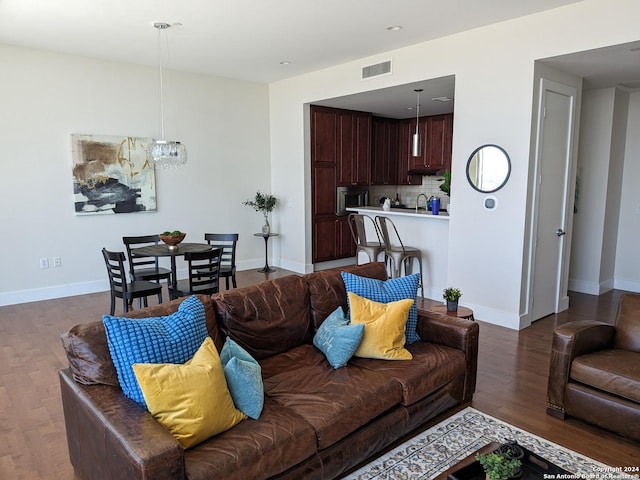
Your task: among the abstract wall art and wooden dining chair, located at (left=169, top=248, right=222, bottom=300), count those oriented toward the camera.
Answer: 1

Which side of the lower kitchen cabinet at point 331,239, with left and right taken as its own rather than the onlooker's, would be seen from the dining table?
right

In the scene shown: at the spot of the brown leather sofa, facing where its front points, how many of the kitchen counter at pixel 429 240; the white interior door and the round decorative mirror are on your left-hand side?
3

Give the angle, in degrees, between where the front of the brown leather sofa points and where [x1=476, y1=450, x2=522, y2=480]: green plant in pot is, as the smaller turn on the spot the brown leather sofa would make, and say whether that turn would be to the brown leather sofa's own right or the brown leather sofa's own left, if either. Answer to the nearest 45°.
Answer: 0° — it already faces it

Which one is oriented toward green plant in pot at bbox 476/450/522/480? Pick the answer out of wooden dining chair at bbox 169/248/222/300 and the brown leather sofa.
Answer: the brown leather sofa

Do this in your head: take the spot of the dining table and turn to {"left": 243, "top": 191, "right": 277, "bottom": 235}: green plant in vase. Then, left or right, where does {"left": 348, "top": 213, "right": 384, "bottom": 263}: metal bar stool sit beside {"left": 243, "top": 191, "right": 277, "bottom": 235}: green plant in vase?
right

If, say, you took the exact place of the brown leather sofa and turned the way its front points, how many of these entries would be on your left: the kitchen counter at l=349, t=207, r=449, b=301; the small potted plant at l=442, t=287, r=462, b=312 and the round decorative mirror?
3
